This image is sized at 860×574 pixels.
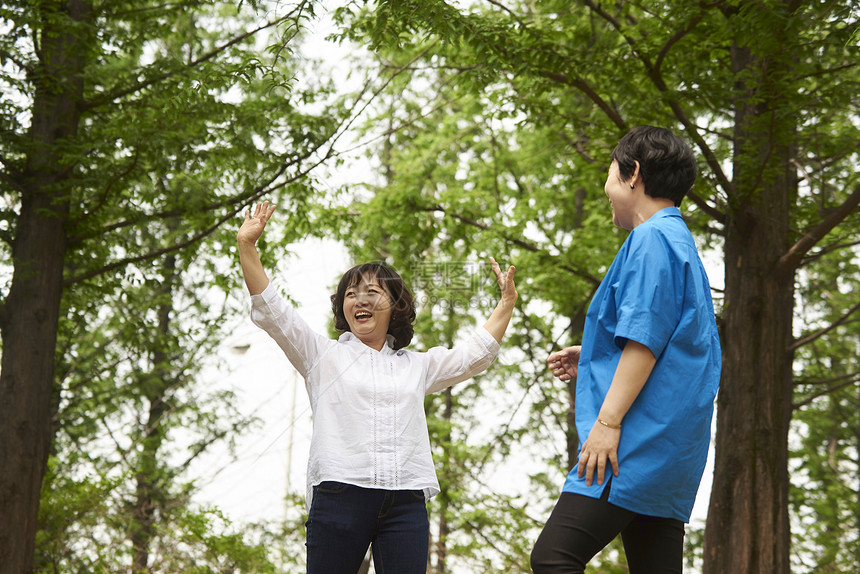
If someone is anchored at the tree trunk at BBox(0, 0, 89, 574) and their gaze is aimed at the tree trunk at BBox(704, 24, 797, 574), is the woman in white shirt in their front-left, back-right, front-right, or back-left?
front-right

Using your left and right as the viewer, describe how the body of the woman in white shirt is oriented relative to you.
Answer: facing the viewer

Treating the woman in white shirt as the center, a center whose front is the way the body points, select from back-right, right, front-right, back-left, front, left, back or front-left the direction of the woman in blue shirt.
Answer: front-left

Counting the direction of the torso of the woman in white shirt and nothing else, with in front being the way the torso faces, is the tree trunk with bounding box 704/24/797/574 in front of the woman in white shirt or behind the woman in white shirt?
behind

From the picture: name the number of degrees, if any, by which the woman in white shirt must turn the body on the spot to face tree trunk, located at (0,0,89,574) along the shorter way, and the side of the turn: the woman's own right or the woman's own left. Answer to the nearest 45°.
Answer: approximately 135° to the woman's own right

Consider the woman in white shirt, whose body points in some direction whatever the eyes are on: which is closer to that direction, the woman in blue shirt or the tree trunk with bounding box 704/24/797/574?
the woman in blue shirt

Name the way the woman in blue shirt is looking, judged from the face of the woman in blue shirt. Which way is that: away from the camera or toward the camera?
away from the camera

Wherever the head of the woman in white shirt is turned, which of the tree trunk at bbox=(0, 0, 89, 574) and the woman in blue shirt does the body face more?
the woman in blue shirt
